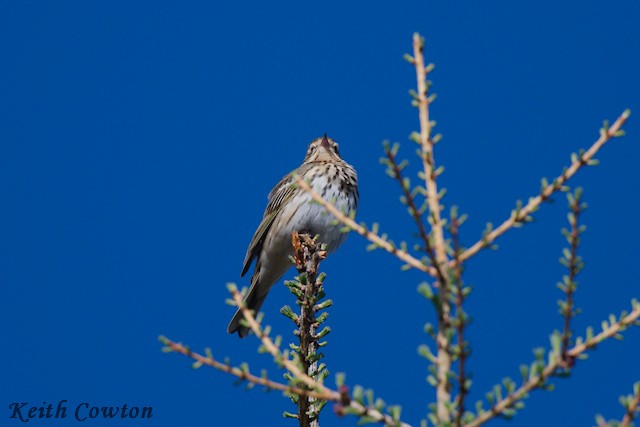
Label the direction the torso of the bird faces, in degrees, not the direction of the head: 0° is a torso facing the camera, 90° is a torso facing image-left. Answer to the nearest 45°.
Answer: approximately 315°
